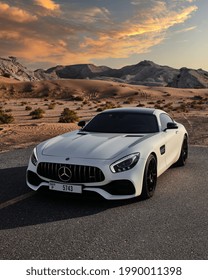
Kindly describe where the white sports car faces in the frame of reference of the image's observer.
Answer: facing the viewer and to the left of the viewer
